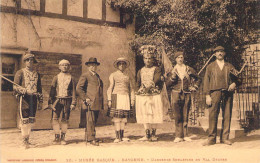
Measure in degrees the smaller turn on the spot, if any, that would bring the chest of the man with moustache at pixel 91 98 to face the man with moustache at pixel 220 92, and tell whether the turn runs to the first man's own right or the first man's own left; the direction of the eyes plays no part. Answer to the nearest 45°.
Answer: approximately 45° to the first man's own left

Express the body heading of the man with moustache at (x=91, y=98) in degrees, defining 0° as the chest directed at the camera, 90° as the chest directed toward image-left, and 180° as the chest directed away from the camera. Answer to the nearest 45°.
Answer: approximately 315°

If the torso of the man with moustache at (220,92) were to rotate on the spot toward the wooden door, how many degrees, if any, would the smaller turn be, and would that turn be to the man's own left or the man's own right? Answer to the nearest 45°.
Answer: approximately 90° to the man's own right

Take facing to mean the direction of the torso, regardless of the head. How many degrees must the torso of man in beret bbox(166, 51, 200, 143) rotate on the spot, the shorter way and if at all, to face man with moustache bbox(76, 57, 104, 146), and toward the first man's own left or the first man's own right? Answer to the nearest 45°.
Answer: approximately 90° to the first man's own right

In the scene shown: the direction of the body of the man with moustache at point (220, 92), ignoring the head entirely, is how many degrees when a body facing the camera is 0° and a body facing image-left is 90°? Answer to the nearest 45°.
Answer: approximately 0°

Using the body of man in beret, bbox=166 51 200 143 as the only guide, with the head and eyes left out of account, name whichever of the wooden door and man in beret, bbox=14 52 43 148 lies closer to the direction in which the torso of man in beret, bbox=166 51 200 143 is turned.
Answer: the man in beret

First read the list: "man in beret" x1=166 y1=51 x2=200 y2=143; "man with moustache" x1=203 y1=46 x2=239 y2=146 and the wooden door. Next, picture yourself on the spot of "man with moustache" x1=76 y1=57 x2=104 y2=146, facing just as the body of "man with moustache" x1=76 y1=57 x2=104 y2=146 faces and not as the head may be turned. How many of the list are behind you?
1

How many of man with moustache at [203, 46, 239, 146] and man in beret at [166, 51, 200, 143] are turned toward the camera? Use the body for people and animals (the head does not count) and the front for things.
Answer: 2

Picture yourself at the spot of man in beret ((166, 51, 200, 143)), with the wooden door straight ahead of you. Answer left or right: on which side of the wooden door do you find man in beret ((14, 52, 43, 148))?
left

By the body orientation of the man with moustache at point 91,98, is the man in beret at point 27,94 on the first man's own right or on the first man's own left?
on the first man's own right
